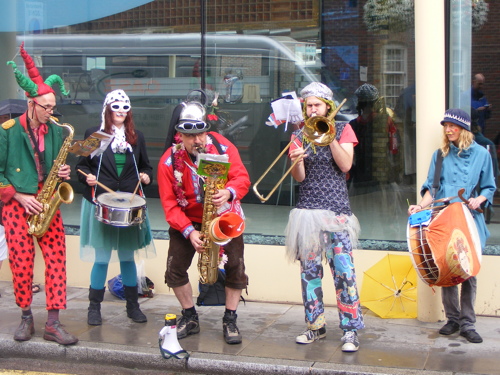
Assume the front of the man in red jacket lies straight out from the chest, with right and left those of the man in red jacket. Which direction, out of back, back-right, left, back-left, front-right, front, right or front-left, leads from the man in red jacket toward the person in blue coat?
left

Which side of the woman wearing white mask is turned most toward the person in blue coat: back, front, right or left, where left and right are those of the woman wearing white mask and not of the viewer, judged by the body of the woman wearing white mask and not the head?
left

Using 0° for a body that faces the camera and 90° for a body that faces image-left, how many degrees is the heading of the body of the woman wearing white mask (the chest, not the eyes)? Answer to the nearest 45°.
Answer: approximately 0°

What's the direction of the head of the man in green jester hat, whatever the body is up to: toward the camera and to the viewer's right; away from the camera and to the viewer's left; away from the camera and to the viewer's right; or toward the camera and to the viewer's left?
toward the camera and to the viewer's right

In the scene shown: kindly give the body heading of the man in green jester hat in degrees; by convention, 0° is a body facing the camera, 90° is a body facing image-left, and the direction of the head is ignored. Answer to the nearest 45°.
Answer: approximately 315°

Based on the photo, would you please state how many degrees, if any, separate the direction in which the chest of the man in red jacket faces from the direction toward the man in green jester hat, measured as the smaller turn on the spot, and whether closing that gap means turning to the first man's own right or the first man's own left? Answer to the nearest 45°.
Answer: approximately 90° to the first man's own right

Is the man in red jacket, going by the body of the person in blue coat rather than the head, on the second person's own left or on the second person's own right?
on the second person's own right
